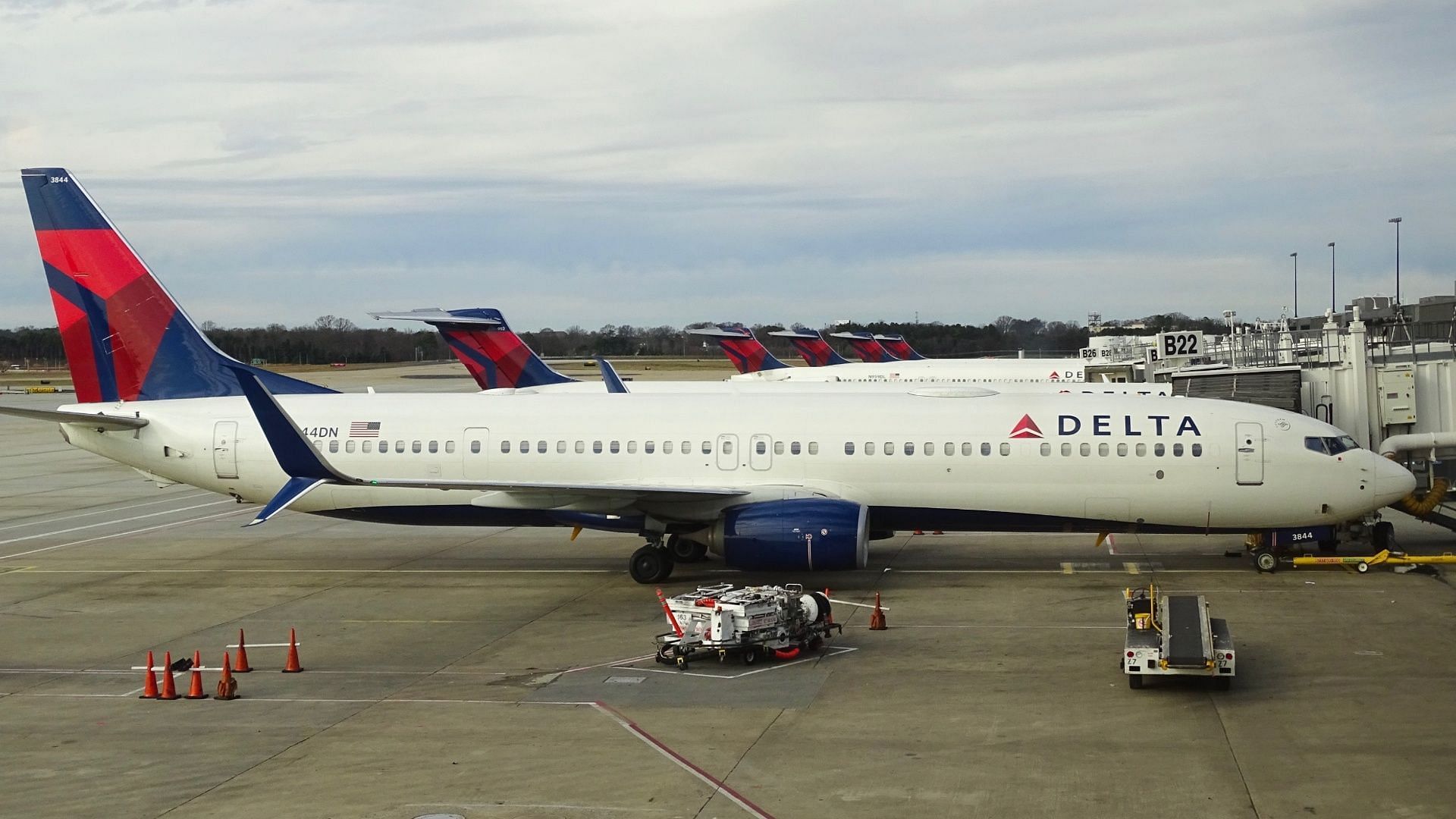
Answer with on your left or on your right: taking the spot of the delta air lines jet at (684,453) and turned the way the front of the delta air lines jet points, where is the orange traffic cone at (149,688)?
on your right

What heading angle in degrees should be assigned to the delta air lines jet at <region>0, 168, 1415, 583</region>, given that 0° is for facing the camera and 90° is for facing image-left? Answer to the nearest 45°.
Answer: approximately 270°

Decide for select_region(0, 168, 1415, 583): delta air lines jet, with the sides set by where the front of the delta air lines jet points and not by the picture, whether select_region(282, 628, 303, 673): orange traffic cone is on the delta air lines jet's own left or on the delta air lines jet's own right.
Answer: on the delta air lines jet's own right

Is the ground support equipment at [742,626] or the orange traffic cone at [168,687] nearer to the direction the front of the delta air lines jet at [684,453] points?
the ground support equipment

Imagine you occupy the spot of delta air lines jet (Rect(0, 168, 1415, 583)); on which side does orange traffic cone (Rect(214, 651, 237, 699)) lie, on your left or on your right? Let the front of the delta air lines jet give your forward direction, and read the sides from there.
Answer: on your right

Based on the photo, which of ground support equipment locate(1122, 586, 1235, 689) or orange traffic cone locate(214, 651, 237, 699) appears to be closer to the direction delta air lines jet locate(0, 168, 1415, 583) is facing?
the ground support equipment
